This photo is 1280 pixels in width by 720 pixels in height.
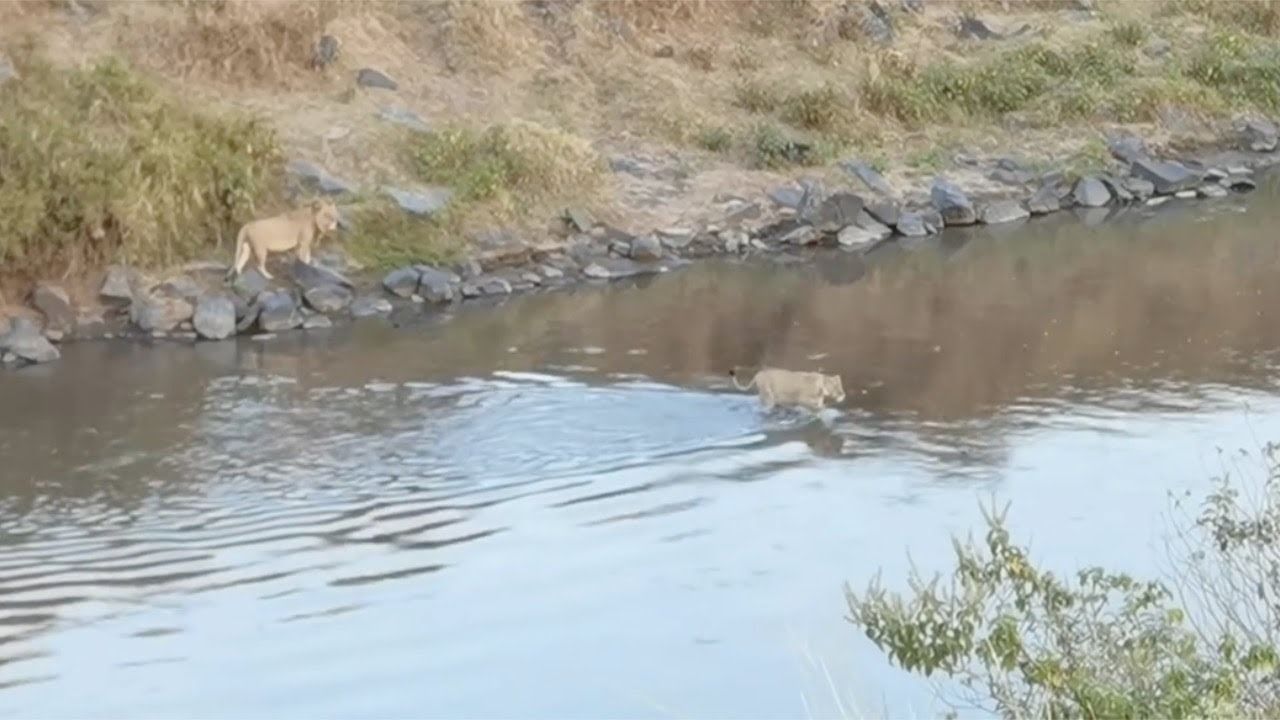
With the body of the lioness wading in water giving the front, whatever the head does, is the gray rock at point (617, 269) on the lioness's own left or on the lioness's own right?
on the lioness's own left

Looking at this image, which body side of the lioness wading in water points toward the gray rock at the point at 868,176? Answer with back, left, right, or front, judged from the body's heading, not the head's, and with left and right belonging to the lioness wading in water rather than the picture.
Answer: left

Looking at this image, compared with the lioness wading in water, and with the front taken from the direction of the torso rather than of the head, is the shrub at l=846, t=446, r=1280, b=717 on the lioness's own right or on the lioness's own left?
on the lioness's own right

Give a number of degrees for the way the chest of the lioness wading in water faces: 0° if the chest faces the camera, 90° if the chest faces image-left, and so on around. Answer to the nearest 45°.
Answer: approximately 270°

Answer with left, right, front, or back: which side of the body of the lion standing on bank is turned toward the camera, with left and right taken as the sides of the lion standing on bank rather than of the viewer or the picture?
right

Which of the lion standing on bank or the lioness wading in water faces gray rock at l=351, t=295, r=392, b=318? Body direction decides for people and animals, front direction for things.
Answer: the lion standing on bank
